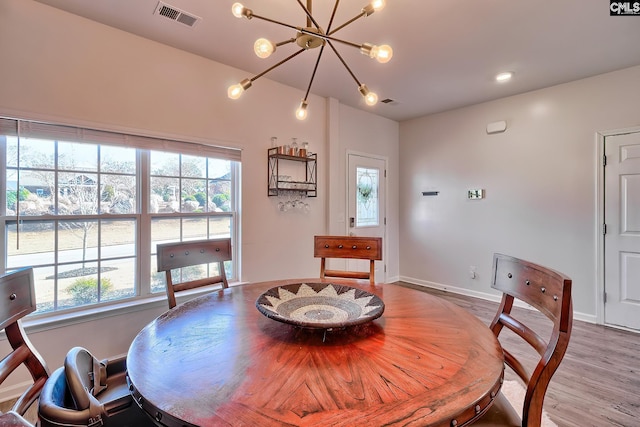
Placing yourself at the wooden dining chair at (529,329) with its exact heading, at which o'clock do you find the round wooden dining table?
The round wooden dining table is roughly at 12 o'clock from the wooden dining chair.

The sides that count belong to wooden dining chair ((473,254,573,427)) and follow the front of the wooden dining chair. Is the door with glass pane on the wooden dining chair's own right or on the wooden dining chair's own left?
on the wooden dining chair's own right

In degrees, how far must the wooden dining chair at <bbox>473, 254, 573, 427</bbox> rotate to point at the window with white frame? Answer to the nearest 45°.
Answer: approximately 45° to its right

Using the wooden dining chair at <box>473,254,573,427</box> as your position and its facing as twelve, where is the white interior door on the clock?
The white interior door is roughly at 5 o'clock from the wooden dining chair.

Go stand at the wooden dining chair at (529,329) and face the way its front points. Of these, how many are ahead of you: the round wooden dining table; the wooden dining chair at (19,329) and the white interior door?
2

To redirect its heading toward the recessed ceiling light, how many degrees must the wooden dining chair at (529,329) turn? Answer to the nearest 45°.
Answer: approximately 135° to its right

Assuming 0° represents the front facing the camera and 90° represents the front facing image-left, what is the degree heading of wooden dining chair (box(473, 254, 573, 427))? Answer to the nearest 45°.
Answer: approximately 45°

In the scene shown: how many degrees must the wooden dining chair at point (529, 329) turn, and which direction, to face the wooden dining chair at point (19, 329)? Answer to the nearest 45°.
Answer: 0° — it already faces it

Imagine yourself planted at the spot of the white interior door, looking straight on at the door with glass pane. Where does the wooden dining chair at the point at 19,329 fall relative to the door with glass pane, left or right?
left

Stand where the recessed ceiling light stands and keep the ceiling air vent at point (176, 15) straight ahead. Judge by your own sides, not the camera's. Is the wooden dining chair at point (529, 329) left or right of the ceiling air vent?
left
